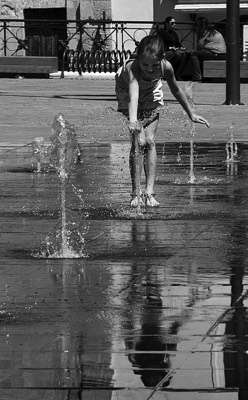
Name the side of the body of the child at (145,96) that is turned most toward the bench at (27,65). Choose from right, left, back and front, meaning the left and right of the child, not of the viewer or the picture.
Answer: back

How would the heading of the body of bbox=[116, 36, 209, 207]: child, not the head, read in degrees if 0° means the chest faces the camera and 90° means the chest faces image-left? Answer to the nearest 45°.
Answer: approximately 0°

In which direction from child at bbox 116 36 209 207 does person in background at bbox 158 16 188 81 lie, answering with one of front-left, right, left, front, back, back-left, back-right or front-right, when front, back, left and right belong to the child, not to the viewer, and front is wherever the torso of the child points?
back

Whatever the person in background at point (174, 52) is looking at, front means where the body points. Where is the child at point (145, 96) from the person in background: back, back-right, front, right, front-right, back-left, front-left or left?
front-right

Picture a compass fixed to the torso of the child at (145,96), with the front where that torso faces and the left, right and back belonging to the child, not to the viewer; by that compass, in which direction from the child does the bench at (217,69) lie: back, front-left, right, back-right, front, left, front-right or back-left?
back

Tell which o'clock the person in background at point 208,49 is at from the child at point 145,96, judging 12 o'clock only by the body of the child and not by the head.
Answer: The person in background is roughly at 6 o'clock from the child.

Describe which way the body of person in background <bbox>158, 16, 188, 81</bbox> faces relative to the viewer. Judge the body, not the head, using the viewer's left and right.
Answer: facing the viewer and to the right of the viewer

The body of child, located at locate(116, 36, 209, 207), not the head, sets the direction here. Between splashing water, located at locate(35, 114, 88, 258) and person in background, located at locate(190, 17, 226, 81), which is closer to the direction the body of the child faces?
the splashing water
